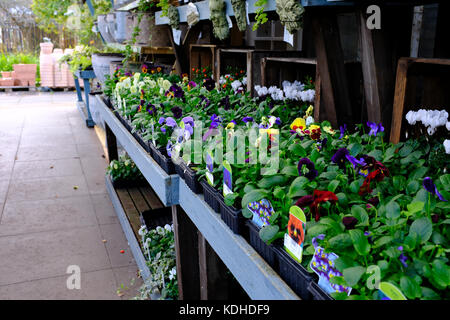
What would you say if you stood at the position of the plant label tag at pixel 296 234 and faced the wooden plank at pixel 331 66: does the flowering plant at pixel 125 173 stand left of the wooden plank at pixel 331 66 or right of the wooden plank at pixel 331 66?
left

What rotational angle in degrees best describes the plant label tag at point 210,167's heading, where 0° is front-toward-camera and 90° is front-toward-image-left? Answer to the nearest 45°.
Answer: approximately 45°

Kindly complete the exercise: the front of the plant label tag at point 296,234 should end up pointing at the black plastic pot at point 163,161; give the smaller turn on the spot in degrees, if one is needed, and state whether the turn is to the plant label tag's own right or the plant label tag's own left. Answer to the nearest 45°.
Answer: approximately 90° to the plant label tag's own right

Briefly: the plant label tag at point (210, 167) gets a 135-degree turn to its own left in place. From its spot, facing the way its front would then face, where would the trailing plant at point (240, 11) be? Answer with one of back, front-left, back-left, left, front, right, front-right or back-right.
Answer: left

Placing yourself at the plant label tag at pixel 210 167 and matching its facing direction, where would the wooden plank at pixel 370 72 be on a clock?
The wooden plank is roughly at 7 o'clock from the plant label tag.

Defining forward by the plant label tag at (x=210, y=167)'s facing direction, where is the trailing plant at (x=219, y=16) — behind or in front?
behind

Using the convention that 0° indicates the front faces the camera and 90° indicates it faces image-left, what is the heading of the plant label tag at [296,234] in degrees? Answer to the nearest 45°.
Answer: approximately 45°

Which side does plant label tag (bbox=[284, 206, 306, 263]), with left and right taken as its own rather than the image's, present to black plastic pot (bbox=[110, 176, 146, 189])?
right

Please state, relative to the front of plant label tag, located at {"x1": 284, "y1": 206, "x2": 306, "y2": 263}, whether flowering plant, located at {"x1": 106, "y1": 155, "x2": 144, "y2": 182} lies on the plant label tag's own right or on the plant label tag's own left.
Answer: on the plant label tag's own right

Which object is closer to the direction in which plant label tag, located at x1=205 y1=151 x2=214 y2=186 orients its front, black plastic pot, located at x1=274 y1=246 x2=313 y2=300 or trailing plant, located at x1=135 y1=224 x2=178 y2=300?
the black plastic pot
